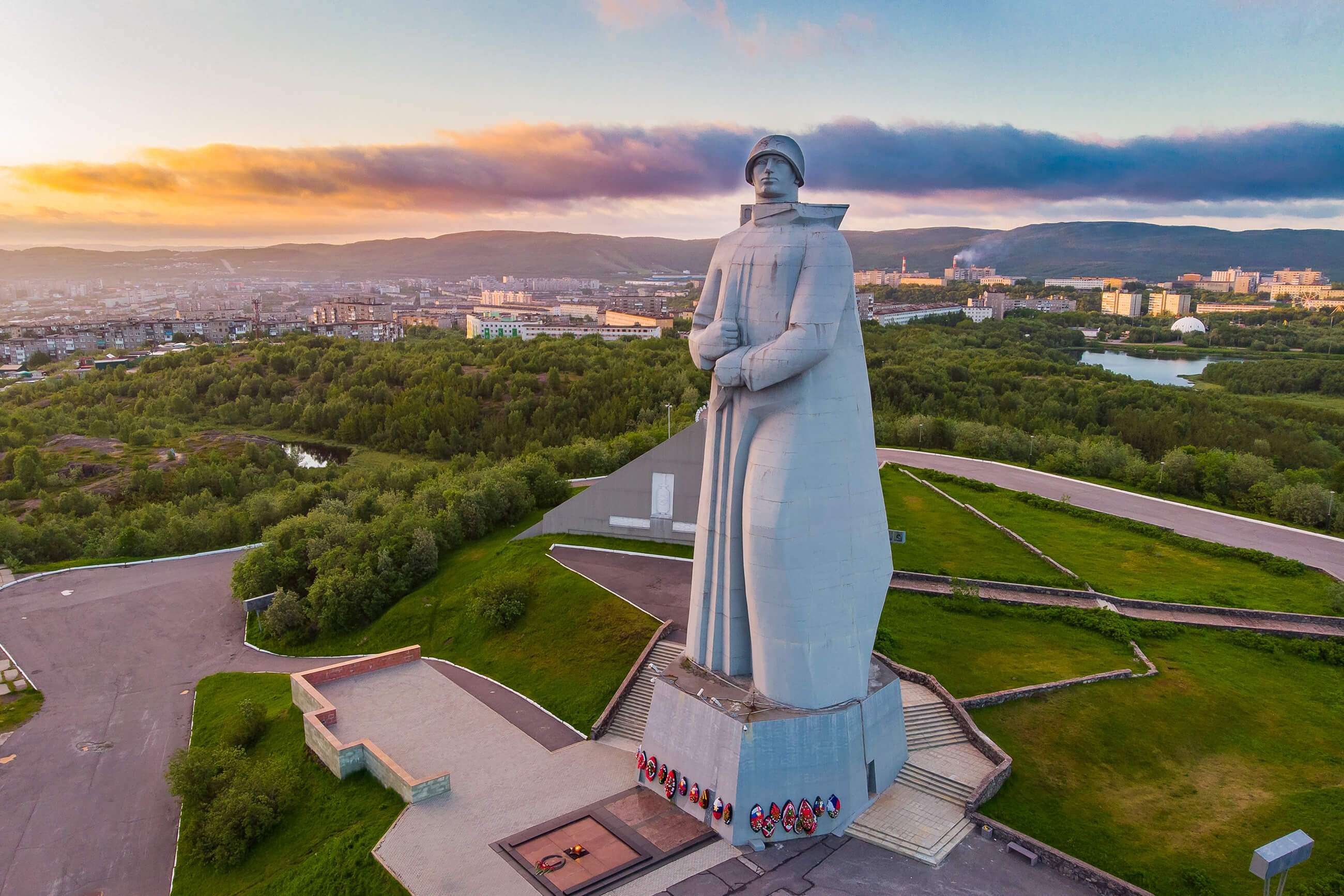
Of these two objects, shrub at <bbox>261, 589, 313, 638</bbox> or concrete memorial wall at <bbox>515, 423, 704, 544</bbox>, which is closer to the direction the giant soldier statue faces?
the shrub

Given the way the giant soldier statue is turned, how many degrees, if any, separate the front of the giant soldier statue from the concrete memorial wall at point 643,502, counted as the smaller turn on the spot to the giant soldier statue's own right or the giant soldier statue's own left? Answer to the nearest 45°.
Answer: approximately 135° to the giant soldier statue's own right

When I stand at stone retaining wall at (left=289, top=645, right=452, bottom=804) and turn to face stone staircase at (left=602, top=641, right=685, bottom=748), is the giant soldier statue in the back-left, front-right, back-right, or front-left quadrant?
front-right

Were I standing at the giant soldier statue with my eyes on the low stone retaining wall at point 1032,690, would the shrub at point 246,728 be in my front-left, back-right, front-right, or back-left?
back-left

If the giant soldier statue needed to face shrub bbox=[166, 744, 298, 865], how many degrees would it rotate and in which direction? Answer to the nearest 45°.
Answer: approximately 45° to its right

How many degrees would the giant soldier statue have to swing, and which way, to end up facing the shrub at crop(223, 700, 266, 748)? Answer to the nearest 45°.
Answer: approximately 45° to its right
